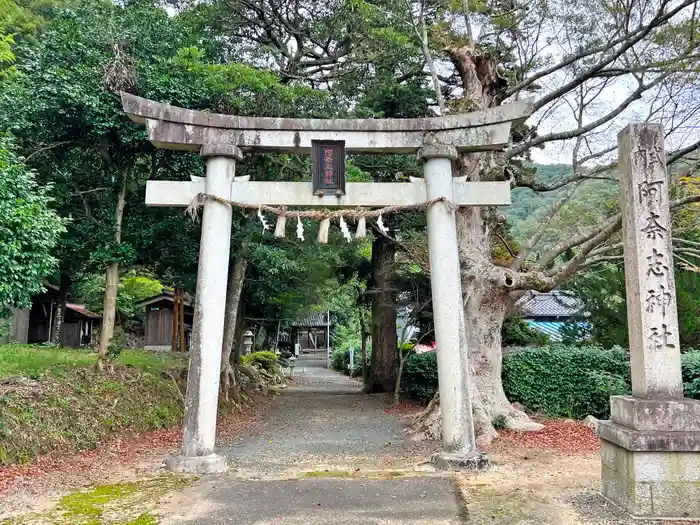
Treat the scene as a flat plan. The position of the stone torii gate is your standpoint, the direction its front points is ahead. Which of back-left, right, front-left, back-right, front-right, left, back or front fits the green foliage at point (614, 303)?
back-left

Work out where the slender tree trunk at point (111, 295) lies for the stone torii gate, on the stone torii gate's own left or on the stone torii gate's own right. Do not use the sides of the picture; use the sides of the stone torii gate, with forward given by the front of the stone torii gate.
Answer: on the stone torii gate's own right

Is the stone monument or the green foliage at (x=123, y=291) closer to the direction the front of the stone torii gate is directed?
the stone monument

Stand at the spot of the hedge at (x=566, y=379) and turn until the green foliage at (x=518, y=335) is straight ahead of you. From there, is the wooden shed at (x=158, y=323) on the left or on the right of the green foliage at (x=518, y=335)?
left

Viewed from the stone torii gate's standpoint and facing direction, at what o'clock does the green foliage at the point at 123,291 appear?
The green foliage is roughly at 5 o'clock from the stone torii gate.

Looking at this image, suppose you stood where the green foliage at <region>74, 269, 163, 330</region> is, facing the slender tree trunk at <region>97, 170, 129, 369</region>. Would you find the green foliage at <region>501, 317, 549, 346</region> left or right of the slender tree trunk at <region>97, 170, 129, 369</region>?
left

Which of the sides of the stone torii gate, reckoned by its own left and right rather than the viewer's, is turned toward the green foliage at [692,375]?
left

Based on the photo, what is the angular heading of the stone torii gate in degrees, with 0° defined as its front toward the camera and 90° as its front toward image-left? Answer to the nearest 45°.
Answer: approximately 0°

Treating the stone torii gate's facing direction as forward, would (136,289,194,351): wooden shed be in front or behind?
behind

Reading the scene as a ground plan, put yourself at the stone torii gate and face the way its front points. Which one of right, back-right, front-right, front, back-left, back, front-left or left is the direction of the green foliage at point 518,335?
back-left

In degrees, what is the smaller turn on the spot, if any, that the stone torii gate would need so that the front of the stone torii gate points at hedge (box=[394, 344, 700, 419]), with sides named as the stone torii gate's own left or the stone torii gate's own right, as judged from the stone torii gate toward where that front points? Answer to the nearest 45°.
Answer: approximately 135° to the stone torii gate's own left

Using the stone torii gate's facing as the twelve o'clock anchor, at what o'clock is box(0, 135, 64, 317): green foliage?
The green foliage is roughly at 3 o'clock from the stone torii gate.
